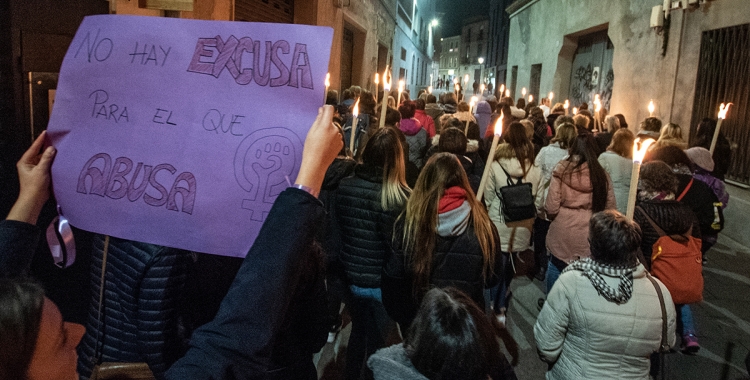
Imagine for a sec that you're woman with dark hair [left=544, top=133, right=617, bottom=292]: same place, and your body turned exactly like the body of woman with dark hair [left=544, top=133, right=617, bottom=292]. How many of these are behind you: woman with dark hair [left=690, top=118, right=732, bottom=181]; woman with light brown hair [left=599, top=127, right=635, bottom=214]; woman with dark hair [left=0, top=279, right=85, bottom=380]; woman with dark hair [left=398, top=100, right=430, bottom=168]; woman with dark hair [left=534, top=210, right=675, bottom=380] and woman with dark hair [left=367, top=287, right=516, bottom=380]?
3

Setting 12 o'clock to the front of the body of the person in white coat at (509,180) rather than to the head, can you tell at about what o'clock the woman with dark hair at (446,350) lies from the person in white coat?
The woman with dark hair is roughly at 6 o'clock from the person in white coat.

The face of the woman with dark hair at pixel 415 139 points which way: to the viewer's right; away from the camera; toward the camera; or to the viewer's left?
away from the camera

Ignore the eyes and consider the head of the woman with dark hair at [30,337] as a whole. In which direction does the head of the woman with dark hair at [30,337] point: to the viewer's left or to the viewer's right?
to the viewer's right

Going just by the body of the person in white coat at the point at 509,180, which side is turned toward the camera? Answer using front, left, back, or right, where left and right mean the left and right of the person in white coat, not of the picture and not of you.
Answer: back

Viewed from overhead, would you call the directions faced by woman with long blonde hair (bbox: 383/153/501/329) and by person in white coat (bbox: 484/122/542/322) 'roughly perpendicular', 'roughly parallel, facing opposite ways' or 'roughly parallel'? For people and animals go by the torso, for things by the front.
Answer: roughly parallel

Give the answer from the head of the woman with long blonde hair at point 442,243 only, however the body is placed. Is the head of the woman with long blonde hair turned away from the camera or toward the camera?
away from the camera

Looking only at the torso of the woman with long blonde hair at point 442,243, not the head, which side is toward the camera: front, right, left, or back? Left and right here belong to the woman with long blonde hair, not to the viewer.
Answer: back

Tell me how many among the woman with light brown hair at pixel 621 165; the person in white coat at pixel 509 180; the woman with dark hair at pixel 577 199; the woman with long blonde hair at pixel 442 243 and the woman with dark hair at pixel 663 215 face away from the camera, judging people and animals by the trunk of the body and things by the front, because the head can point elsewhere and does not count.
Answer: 5

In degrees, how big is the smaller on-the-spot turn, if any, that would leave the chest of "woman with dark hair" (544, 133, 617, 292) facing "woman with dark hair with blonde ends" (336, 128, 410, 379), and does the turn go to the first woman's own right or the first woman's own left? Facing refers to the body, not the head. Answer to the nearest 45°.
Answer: approximately 135° to the first woman's own left

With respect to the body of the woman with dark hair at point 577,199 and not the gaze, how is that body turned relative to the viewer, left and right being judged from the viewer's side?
facing away from the viewer

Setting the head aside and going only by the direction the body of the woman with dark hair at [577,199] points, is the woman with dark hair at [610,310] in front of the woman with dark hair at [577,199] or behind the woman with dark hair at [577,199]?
behind

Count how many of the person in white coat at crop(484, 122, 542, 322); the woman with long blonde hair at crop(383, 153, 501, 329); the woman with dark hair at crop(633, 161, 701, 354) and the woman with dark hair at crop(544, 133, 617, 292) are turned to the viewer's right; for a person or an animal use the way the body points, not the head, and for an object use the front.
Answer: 0

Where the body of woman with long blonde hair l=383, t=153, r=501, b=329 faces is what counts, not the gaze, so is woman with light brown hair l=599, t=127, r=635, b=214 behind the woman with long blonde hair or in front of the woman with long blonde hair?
in front

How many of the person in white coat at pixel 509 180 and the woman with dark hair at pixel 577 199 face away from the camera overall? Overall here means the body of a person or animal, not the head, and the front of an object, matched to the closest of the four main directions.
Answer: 2

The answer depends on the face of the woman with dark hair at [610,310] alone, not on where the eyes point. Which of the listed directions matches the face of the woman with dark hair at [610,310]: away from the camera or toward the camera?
away from the camera

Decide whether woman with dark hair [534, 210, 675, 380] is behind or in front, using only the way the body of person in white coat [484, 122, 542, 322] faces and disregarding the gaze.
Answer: behind
